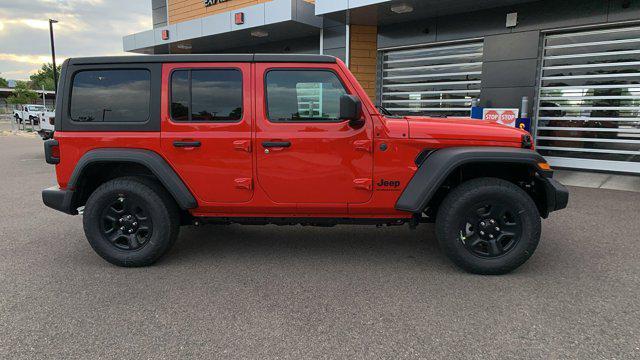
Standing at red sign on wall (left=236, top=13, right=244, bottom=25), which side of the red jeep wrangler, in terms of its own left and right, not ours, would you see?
left

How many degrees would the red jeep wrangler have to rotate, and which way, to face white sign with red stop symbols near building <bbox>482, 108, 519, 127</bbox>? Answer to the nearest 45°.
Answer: approximately 45° to its left

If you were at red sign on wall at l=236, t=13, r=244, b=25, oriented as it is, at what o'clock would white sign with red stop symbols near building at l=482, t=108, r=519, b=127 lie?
The white sign with red stop symbols near building is roughly at 9 o'clock from the red sign on wall.

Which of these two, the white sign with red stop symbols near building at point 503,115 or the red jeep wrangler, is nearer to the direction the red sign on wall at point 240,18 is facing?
the red jeep wrangler

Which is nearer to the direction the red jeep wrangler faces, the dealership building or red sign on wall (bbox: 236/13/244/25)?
the dealership building

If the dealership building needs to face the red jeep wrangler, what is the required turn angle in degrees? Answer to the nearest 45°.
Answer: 0° — it already faces it

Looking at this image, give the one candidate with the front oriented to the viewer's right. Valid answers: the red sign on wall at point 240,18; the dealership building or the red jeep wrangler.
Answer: the red jeep wrangler

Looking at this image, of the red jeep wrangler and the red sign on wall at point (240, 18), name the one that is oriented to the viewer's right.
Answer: the red jeep wrangler

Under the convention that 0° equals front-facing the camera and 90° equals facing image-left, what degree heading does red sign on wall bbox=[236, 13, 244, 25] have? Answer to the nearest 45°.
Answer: approximately 45°

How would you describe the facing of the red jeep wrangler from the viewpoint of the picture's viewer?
facing to the right of the viewer
